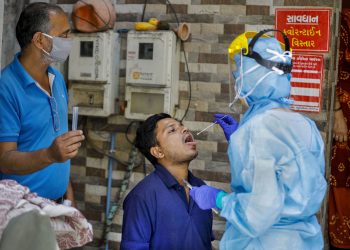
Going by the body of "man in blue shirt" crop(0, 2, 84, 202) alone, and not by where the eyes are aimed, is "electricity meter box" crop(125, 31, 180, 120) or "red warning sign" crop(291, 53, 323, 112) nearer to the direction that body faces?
the red warning sign

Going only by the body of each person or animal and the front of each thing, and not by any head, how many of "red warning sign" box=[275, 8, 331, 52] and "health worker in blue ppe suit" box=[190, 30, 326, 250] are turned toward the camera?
1

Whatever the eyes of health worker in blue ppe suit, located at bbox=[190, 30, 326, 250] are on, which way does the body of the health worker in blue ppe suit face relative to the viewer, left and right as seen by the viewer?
facing away from the viewer and to the left of the viewer

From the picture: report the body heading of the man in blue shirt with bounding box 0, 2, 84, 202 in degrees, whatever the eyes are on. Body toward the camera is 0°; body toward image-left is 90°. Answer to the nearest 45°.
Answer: approximately 315°

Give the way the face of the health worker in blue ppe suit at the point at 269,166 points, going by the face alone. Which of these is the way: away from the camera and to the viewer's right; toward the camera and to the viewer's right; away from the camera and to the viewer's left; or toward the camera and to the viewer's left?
away from the camera and to the viewer's left

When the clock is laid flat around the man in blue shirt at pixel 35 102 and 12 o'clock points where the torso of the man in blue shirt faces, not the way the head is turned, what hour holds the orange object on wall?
The orange object on wall is roughly at 8 o'clock from the man in blue shirt.

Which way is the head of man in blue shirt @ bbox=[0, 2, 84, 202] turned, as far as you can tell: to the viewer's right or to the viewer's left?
to the viewer's right

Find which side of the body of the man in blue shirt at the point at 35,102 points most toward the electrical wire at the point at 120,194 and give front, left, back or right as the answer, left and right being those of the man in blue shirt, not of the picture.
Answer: left

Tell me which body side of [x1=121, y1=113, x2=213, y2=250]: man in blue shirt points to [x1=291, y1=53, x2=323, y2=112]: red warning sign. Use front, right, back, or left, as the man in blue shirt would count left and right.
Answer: left

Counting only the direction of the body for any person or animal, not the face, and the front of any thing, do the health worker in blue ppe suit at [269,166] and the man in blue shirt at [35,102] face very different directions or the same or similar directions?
very different directions

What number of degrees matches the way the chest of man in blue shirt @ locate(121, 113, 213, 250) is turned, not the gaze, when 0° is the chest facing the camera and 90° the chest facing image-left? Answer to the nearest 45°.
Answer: approximately 315°

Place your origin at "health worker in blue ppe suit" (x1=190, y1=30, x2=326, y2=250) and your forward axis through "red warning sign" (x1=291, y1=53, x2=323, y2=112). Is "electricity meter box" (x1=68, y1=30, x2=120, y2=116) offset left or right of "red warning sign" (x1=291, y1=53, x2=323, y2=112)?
left

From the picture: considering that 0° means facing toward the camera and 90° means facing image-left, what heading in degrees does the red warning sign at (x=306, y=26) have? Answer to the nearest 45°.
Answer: approximately 0°

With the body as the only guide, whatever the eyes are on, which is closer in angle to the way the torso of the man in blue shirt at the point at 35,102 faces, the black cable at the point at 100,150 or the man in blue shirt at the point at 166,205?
the man in blue shirt
